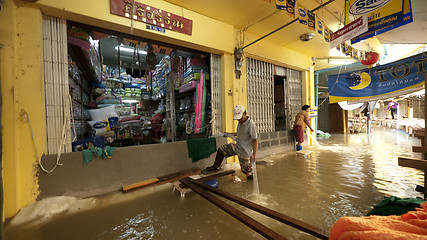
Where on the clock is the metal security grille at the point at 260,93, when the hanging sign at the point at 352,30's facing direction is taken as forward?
The metal security grille is roughly at 2 o'clock from the hanging sign.

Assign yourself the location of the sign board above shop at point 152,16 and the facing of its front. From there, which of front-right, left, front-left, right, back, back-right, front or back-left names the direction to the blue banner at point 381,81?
front-left

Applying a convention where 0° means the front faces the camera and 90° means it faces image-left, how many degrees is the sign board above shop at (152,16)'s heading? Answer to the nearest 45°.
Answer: approximately 315°

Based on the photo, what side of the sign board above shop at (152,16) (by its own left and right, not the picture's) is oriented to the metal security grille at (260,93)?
left

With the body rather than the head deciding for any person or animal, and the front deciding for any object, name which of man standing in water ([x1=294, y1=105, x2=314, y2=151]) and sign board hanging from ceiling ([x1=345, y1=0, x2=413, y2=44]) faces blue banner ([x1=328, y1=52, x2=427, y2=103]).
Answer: the man standing in water

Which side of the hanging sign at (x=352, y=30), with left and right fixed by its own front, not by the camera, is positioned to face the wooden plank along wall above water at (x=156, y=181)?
front

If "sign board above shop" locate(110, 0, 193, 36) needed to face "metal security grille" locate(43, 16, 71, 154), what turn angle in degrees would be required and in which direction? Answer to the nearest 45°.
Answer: approximately 135° to its right

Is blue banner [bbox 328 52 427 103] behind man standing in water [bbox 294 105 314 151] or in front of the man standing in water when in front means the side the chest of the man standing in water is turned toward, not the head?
in front

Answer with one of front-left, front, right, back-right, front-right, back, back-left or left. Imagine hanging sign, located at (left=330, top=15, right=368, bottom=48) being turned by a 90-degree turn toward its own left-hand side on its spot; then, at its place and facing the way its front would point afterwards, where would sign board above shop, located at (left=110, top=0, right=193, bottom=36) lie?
right

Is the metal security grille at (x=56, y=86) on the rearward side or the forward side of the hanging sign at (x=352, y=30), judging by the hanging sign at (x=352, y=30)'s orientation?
on the forward side

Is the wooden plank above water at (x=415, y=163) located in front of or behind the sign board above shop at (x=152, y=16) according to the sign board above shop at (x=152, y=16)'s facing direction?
in front

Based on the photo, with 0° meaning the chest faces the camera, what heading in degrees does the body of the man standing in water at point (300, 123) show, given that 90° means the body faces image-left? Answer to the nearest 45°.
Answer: approximately 270°

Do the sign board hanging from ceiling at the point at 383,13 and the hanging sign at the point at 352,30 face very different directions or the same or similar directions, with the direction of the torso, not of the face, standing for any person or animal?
same or similar directions

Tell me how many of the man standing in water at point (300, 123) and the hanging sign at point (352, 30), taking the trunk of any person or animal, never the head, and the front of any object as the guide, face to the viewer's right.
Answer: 1

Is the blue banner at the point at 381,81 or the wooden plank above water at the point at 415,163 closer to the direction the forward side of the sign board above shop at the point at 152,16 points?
the wooden plank above water
